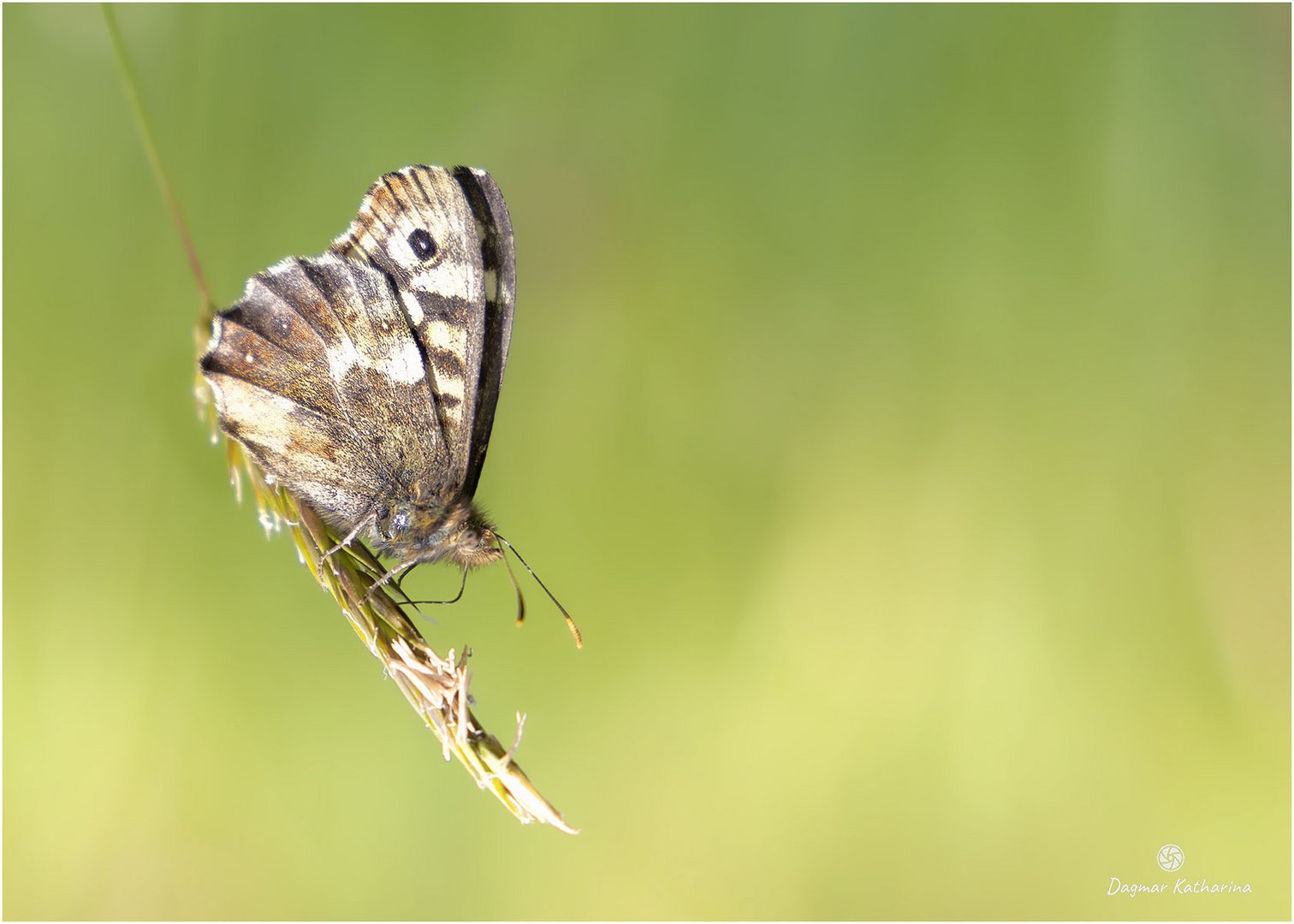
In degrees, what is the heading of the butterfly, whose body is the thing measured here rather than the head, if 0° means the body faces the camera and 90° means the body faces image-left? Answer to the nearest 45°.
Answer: approximately 270°
